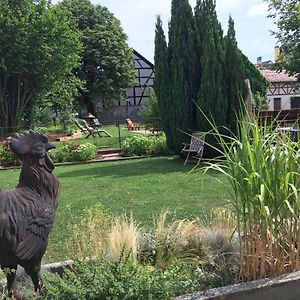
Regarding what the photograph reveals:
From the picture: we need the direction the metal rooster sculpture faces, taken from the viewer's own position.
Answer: facing to the right of the viewer

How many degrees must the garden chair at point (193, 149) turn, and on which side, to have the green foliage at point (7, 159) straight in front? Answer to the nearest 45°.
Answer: approximately 45° to its right

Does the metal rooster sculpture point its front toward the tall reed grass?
yes

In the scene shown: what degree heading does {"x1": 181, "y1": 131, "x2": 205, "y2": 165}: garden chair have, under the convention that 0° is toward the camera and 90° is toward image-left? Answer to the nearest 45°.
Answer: approximately 45°

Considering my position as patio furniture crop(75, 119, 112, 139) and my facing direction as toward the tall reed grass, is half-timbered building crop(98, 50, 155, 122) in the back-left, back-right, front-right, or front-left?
back-left
